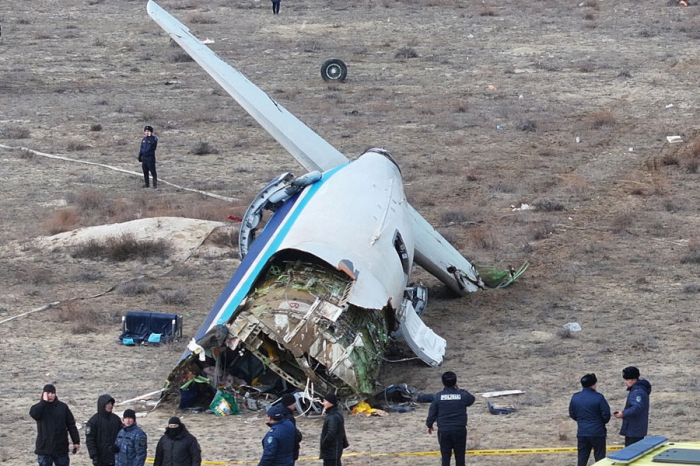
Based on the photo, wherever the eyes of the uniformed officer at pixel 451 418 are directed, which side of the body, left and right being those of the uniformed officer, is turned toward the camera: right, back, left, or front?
back

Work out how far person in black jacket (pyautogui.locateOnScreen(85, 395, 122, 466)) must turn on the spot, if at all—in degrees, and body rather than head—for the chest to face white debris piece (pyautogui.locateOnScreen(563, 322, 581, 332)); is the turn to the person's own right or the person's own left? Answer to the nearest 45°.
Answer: approximately 90° to the person's own left

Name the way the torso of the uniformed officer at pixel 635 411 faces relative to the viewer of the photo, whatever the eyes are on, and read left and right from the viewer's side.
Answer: facing to the left of the viewer

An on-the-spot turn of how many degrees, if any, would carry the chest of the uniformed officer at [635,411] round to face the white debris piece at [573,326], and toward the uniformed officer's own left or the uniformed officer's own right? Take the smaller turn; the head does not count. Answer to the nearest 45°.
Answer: approximately 90° to the uniformed officer's own right
